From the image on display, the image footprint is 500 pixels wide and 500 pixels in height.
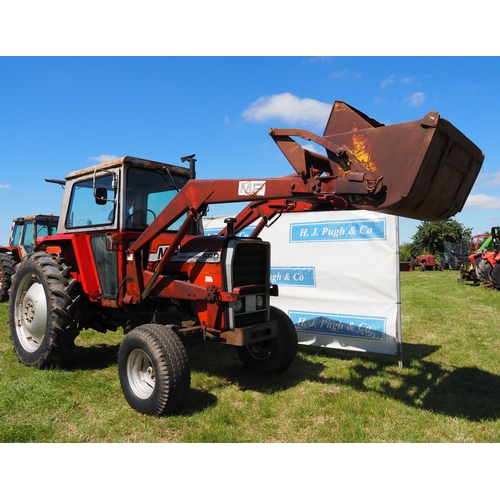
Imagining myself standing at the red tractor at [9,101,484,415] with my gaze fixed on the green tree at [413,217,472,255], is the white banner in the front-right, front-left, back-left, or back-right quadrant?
front-right

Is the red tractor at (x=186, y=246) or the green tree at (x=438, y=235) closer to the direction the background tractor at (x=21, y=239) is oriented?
the red tractor

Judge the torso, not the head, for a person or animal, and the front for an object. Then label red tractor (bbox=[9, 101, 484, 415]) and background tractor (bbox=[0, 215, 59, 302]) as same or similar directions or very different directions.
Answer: same or similar directions

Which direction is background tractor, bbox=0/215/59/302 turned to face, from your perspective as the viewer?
facing the viewer and to the right of the viewer

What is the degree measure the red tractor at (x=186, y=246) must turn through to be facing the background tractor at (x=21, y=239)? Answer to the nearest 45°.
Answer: approximately 180°

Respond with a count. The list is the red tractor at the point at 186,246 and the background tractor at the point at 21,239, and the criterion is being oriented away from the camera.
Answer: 0

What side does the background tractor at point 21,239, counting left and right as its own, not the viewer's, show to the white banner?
front

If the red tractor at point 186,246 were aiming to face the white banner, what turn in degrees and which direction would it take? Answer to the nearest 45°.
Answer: approximately 90° to its left
